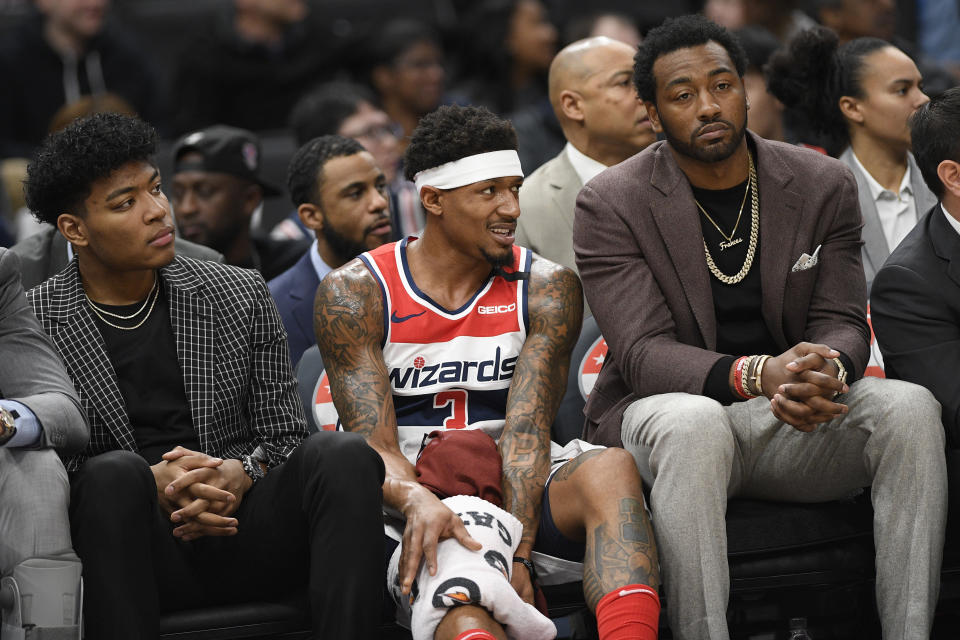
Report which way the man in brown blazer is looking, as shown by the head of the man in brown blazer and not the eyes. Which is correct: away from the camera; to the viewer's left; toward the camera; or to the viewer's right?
toward the camera

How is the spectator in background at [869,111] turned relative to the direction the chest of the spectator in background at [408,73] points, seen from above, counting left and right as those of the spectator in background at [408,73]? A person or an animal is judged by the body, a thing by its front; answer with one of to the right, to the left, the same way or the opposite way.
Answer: the same way

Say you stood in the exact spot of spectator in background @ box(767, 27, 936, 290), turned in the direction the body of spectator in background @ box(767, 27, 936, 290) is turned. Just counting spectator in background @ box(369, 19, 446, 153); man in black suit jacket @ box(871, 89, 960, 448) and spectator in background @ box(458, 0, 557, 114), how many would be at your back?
2

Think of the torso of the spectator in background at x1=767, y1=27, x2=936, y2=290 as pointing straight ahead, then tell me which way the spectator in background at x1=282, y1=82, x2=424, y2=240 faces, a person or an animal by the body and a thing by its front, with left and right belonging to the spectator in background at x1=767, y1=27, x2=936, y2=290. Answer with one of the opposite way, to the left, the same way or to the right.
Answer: the same way

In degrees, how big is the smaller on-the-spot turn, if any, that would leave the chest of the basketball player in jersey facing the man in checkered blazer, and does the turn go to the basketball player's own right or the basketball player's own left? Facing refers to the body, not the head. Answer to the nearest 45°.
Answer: approximately 90° to the basketball player's own right

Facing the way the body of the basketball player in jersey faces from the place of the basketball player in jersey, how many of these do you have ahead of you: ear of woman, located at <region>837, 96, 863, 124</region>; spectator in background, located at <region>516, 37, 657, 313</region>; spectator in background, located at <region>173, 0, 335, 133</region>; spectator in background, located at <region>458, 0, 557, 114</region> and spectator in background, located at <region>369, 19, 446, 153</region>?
0

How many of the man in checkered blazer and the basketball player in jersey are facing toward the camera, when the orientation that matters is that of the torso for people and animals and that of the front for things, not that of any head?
2

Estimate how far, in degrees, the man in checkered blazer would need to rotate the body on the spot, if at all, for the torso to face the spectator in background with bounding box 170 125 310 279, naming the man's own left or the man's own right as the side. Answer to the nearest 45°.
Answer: approximately 180°

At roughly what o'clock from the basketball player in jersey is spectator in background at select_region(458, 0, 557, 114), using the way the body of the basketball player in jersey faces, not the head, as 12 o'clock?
The spectator in background is roughly at 6 o'clock from the basketball player in jersey.

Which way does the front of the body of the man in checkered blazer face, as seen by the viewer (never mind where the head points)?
toward the camera

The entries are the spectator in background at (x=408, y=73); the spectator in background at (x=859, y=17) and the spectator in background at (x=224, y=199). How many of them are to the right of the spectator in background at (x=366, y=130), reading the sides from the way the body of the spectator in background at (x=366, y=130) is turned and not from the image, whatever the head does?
1
